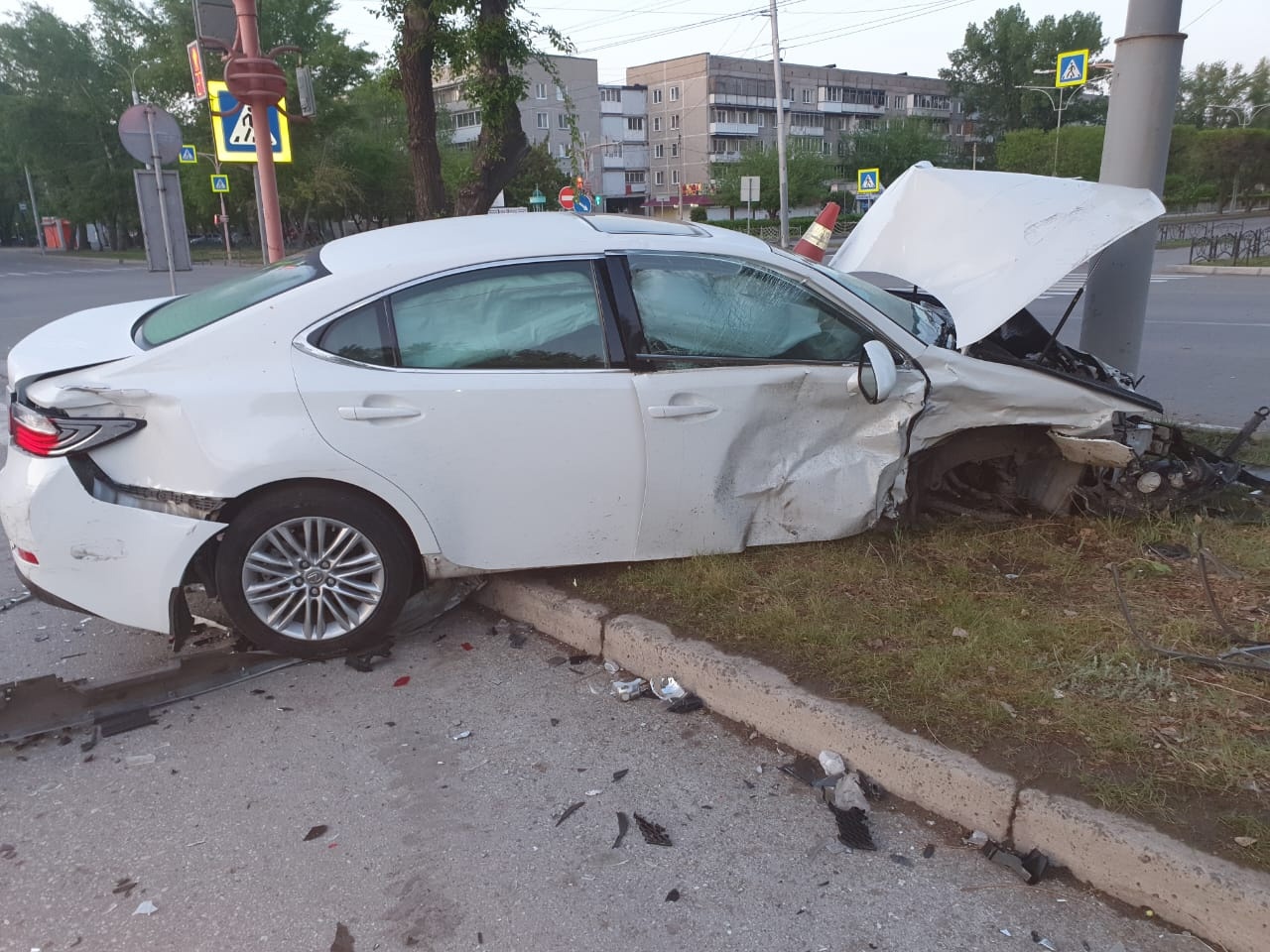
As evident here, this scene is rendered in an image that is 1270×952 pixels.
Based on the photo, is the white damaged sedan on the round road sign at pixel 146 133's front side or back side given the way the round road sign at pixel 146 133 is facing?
on the back side

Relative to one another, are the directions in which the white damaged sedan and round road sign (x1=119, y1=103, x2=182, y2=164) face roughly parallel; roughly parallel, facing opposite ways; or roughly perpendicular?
roughly perpendicular

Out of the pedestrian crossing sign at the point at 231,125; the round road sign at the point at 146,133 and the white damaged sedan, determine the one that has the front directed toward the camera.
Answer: the pedestrian crossing sign

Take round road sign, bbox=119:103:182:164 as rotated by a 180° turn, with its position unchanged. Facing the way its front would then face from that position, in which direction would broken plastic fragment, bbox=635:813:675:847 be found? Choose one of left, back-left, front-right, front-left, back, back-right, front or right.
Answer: front

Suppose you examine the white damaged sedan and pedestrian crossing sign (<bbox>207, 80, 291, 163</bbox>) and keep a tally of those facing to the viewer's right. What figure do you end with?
1

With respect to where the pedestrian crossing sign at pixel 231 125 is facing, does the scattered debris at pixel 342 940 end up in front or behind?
in front

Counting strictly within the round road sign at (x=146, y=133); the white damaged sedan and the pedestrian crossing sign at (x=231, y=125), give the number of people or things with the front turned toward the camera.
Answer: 1

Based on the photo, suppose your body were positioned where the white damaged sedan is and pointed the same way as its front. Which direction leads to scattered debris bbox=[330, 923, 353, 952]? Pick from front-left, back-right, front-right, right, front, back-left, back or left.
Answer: right

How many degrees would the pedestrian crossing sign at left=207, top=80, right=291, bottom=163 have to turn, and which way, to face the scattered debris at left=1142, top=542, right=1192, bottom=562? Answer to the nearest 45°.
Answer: approximately 45° to its left

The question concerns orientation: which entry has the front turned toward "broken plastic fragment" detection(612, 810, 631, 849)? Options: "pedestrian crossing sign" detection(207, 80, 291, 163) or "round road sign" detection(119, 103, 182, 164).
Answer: the pedestrian crossing sign

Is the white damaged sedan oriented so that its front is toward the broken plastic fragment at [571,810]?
no

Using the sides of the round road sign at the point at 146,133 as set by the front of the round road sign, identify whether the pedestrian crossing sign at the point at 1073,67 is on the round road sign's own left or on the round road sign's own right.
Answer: on the round road sign's own right

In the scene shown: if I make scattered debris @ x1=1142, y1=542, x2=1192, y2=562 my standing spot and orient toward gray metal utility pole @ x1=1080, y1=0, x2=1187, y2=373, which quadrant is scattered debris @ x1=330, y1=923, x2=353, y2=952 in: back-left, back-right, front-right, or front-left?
back-left

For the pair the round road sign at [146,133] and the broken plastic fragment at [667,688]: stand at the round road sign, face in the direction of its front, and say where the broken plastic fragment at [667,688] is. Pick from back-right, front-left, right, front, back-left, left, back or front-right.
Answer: back

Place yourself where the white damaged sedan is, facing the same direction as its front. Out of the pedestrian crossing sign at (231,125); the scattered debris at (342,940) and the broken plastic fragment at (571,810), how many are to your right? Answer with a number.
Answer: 2

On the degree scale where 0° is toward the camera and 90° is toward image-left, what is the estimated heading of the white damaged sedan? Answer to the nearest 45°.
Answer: approximately 270°

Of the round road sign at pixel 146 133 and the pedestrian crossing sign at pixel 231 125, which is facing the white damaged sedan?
the pedestrian crossing sign

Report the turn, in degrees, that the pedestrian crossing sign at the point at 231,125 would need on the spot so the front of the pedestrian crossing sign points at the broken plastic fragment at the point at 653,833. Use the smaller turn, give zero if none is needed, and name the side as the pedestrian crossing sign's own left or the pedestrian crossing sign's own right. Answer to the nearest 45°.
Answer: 0° — it already faces it

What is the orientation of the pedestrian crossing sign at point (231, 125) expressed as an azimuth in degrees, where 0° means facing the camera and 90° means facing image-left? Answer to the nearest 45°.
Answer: approximately 0°

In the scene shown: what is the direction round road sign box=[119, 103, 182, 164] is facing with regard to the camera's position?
facing away from the viewer

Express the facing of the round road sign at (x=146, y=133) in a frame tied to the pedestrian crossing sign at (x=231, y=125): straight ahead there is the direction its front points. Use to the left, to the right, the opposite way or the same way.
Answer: the opposite way
